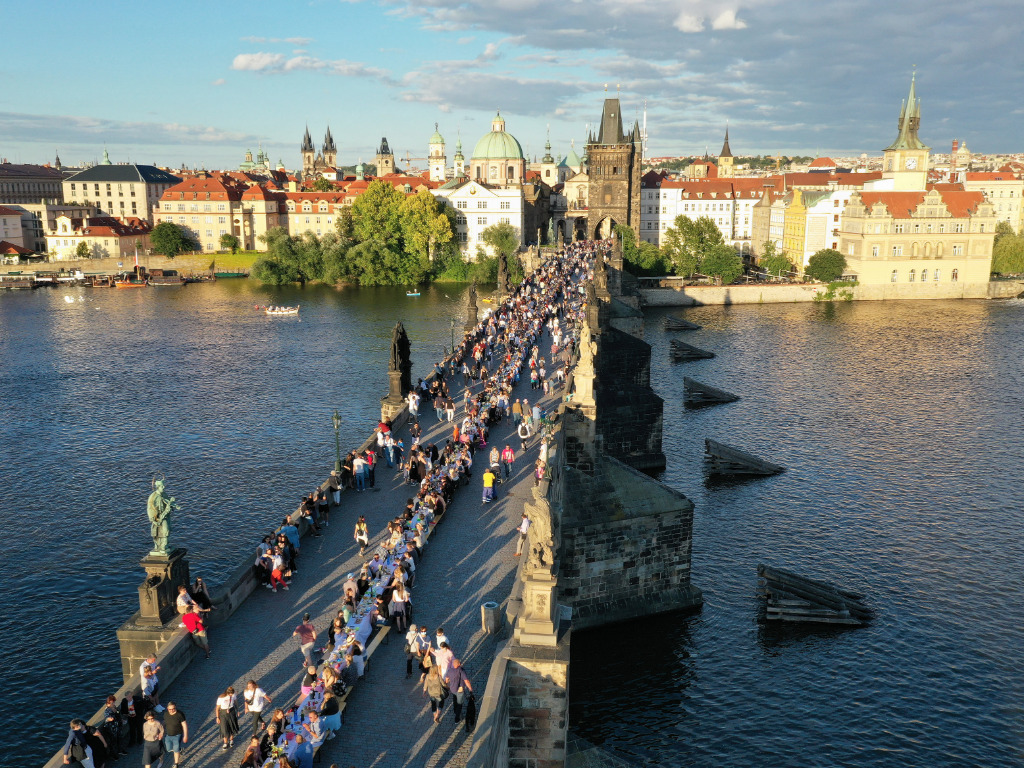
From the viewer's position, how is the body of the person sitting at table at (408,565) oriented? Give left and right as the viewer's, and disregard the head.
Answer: facing to the left of the viewer

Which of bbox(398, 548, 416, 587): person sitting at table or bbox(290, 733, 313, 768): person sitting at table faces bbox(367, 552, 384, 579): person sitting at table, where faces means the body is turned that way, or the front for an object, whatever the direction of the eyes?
bbox(398, 548, 416, 587): person sitting at table

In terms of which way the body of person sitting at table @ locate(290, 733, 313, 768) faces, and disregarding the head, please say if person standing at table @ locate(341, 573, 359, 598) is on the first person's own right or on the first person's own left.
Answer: on the first person's own right

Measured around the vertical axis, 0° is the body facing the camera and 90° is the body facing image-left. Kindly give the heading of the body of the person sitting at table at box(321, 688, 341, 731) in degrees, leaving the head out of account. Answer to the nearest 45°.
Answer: approximately 90°

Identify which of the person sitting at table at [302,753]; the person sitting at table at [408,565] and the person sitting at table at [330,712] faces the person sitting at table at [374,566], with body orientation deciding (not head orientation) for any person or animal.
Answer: the person sitting at table at [408,565]

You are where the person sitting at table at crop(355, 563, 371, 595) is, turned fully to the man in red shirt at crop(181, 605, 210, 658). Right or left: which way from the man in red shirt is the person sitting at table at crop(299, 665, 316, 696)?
left

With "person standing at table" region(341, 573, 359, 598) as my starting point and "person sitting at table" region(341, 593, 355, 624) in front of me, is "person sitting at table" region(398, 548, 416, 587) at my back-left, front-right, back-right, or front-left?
back-left

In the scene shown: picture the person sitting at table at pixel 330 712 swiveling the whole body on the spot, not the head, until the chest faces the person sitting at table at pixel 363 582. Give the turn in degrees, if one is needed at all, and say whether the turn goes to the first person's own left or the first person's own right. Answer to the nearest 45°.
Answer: approximately 90° to the first person's own right

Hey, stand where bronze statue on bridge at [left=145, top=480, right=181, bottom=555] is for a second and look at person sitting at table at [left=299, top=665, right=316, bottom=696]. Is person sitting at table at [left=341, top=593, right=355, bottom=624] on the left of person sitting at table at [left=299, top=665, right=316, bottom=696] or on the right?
left

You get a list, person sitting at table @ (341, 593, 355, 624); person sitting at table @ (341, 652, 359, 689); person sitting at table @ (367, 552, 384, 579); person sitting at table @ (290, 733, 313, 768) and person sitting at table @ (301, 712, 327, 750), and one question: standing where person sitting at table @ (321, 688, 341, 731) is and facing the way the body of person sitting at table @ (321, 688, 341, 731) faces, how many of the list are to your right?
3
